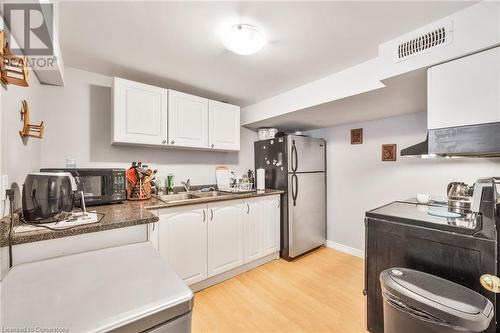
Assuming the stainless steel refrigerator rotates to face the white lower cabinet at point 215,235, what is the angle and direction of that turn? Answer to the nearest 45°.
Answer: approximately 90° to its right

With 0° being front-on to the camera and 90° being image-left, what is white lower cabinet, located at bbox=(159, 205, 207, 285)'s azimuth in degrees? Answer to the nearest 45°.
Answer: approximately 315°

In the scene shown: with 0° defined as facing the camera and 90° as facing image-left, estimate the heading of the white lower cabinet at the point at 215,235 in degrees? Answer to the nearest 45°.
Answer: approximately 315°

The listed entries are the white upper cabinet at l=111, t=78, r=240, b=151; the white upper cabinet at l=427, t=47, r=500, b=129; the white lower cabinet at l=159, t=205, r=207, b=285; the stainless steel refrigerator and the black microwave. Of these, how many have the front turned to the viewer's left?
1

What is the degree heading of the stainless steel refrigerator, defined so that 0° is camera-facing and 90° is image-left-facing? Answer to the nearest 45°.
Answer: approximately 315°

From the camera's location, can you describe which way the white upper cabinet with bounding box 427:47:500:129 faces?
facing to the left of the viewer

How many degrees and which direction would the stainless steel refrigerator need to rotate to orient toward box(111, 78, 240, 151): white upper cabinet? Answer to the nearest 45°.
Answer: approximately 90° to its right
